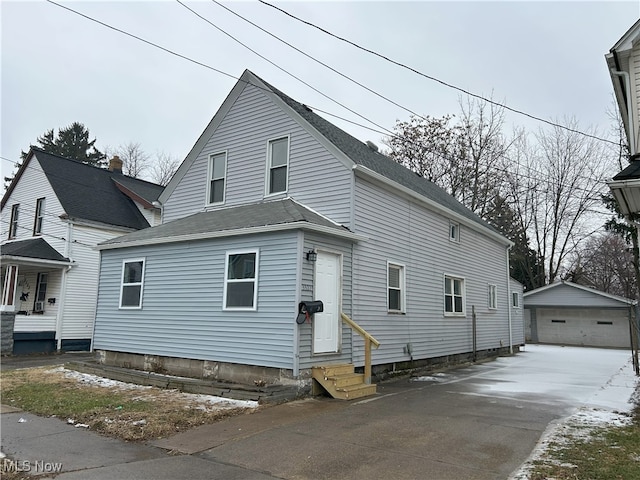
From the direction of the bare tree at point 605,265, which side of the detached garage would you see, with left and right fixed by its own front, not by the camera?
back

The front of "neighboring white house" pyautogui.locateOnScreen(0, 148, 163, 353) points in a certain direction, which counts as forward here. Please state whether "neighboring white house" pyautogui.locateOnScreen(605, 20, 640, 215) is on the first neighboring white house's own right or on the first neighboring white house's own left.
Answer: on the first neighboring white house's own left

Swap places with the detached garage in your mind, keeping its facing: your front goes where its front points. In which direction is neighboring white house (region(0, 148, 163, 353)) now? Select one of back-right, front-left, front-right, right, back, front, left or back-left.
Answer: front-right

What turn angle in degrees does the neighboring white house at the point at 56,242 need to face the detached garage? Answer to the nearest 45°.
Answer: approximately 135° to its left

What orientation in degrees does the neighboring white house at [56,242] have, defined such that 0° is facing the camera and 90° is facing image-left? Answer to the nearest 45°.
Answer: approximately 45°

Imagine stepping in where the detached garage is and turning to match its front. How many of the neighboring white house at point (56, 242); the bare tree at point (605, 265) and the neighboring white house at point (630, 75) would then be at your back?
1

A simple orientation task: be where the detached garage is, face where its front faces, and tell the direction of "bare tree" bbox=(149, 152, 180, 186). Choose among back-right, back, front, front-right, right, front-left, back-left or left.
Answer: right

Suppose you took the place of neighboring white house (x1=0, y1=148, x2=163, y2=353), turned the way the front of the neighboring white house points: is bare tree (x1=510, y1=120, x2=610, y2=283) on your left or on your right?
on your left

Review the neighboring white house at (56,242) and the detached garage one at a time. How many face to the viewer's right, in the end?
0
